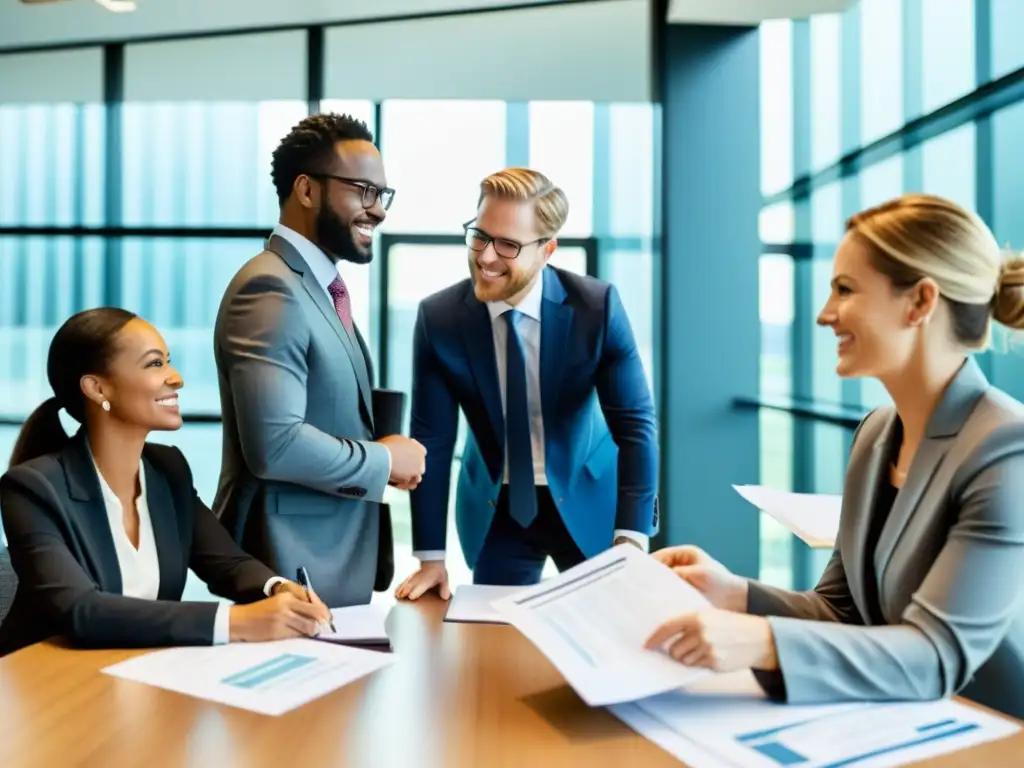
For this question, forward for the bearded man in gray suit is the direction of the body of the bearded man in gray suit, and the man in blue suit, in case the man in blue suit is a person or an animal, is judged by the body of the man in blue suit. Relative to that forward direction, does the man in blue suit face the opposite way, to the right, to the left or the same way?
to the right

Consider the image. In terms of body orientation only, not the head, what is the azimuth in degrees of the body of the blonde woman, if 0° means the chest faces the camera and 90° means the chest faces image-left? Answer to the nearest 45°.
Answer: approximately 90°

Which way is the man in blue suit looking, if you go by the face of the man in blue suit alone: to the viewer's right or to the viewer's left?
to the viewer's left

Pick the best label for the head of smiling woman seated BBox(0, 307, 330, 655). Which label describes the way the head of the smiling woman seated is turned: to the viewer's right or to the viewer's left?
to the viewer's right

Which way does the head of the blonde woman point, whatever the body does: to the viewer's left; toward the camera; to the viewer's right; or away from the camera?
to the viewer's left

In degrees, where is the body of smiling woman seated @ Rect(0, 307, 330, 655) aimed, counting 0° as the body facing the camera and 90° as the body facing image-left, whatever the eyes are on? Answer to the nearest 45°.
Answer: approximately 315°

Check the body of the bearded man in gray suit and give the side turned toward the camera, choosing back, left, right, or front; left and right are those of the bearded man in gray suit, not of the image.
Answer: right

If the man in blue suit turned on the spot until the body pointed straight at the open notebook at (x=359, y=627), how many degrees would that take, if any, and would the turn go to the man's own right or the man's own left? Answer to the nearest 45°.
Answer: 0° — they already face it

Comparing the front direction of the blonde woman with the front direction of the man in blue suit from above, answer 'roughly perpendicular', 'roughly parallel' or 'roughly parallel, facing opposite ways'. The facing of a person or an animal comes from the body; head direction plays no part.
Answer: roughly perpendicular

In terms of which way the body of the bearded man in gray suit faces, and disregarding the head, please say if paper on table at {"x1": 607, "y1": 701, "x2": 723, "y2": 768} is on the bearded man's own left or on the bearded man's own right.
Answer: on the bearded man's own right

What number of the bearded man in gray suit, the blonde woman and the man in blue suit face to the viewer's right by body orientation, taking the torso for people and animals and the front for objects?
1
